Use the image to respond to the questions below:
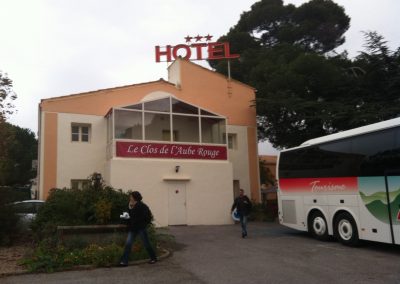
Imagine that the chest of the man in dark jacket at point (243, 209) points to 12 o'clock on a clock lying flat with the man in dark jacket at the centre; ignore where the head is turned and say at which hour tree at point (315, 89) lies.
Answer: The tree is roughly at 7 o'clock from the man in dark jacket.

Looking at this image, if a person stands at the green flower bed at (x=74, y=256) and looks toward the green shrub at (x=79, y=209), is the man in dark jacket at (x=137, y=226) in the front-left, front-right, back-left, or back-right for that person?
back-right

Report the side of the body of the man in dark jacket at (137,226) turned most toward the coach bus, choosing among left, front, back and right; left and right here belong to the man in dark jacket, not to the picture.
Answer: back

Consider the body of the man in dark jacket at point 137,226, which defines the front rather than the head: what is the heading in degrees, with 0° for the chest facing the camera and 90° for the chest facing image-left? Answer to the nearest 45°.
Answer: approximately 90°

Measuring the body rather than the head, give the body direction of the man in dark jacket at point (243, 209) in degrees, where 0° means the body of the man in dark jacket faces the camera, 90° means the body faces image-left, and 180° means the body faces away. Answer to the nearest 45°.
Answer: approximately 0°

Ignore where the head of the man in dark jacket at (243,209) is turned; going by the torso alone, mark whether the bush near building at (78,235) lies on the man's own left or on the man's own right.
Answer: on the man's own right

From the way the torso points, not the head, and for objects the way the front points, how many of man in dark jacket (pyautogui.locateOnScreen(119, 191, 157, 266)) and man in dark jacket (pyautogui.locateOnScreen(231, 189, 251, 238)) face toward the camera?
1

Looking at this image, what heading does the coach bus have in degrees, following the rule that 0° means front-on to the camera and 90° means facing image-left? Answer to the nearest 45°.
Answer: approximately 315°
